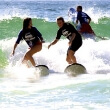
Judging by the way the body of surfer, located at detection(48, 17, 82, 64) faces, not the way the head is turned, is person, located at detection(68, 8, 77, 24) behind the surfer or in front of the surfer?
behind

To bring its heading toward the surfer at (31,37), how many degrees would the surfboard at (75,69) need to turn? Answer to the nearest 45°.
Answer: approximately 90° to its right

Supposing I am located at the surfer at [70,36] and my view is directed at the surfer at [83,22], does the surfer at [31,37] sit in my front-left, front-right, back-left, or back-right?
back-left

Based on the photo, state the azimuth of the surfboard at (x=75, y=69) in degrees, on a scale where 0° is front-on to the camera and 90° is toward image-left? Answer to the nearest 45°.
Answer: approximately 0°

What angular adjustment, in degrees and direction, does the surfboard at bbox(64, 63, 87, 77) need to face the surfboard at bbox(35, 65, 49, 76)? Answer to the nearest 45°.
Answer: approximately 90° to its right

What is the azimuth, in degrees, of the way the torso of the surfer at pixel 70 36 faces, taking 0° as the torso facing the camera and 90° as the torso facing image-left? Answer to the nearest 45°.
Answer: approximately 45°
